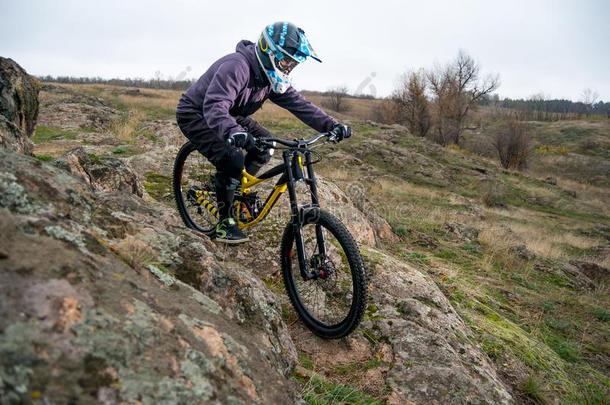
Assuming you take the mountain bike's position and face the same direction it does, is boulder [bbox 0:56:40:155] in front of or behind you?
behind

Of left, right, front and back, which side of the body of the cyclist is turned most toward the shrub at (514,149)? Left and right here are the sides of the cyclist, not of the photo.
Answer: left

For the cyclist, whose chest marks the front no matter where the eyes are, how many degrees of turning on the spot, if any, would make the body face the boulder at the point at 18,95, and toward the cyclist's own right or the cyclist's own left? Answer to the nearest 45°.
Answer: approximately 180°

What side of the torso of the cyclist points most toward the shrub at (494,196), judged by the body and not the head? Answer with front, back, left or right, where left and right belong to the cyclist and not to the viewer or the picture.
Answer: left

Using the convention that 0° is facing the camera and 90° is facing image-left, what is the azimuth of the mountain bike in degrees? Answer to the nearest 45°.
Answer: approximately 315°

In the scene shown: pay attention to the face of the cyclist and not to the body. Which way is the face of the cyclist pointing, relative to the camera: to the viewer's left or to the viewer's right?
to the viewer's right

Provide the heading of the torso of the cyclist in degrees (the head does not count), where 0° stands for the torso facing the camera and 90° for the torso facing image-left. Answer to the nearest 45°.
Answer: approximately 315°

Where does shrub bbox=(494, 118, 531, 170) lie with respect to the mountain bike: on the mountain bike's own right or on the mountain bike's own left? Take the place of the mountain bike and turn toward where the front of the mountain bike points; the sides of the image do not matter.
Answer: on the mountain bike's own left

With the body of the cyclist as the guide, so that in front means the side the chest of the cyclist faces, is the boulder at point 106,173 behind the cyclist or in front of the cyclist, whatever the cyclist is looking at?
behind
